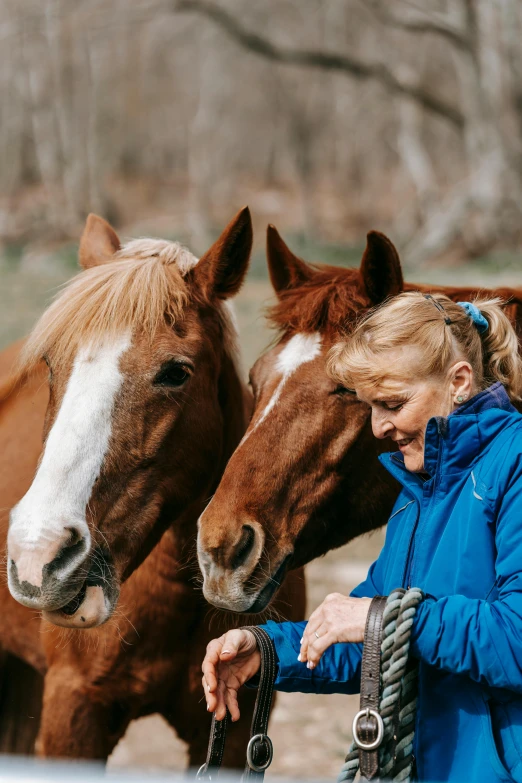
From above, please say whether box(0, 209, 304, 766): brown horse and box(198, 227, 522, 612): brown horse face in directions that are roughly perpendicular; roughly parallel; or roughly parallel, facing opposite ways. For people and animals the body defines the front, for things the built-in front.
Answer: roughly parallel

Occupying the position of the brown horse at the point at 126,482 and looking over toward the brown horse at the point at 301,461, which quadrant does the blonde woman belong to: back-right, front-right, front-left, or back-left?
front-right

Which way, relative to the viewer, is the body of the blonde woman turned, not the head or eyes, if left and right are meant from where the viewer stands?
facing the viewer and to the left of the viewer

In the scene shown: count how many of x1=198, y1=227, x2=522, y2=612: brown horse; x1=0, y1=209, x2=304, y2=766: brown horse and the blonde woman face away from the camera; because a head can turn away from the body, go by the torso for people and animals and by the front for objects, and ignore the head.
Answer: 0

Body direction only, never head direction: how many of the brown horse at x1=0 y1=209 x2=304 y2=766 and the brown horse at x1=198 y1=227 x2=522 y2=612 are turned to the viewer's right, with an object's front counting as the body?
0

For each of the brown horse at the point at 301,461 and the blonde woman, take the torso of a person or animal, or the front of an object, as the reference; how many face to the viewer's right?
0

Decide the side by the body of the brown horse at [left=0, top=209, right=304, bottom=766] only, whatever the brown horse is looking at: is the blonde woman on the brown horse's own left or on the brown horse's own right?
on the brown horse's own left
